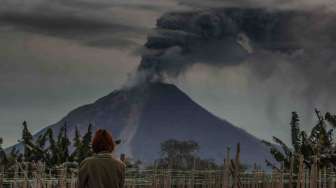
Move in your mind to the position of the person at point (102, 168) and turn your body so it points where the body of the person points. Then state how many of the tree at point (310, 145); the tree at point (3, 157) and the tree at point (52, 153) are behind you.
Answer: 0

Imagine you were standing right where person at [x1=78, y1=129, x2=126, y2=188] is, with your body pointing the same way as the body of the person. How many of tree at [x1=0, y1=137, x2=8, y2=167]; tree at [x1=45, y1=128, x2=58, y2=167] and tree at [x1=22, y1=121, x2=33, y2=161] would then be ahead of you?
3

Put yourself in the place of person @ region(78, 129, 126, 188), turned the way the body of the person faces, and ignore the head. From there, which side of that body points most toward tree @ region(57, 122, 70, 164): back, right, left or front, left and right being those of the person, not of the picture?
front

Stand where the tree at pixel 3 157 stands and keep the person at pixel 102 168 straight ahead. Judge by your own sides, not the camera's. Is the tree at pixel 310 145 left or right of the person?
left

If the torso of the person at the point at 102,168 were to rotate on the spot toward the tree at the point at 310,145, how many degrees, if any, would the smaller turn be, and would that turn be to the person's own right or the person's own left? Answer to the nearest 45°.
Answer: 0° — they already face it

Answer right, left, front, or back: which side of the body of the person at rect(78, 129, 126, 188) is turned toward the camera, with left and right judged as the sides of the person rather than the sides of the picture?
back

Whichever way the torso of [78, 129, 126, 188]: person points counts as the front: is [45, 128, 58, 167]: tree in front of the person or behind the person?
in front

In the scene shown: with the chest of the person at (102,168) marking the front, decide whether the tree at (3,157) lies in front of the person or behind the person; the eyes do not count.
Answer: in front

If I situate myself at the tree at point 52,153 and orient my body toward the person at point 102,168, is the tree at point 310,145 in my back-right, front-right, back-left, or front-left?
front-left

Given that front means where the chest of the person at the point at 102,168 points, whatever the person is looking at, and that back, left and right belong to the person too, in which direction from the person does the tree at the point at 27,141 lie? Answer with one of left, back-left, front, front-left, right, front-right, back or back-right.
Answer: front

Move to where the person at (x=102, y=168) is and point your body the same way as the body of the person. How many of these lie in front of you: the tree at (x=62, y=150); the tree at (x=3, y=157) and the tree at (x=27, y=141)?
3
